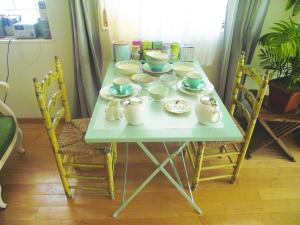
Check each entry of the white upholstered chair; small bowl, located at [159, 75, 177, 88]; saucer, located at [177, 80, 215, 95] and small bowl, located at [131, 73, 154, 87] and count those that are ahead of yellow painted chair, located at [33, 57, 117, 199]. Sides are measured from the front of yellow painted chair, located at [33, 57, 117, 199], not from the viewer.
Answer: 3

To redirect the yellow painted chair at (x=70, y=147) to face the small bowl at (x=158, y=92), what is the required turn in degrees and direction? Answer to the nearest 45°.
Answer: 0° — it already faces it

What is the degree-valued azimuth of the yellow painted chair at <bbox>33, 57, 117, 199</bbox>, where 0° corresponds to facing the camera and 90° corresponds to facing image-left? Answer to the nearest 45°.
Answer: approximately 270°

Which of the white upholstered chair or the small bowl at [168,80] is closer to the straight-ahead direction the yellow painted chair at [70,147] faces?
the small bowl

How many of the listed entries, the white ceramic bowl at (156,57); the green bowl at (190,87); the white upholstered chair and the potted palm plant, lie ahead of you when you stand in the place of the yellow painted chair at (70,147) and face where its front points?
3

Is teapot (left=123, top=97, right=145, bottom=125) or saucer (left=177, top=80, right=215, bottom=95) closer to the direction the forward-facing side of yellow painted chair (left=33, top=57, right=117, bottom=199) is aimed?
the saucer

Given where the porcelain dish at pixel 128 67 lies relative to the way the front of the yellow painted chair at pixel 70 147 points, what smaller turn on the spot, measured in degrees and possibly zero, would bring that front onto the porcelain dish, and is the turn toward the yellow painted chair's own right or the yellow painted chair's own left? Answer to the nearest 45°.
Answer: approximately 45° to the yellow painted chair's own left
